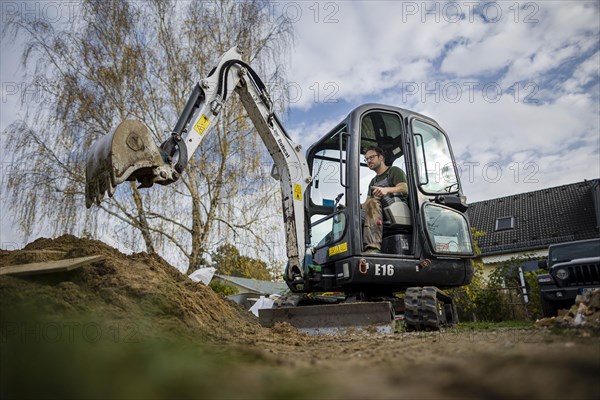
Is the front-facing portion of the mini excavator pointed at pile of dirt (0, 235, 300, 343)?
yes

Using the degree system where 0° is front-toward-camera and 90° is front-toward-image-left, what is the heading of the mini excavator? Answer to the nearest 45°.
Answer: approximately 45°

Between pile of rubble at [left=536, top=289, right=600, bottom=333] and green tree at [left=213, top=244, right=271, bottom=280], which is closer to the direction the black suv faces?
the pile of rubble

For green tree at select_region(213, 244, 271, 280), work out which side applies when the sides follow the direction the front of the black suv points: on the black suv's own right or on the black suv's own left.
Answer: on the black suv's own right

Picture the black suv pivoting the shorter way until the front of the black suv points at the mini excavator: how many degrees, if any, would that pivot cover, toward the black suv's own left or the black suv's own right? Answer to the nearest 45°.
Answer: approximately 45° to the black suv's own right

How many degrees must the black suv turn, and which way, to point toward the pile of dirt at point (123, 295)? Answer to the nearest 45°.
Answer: approximately 45° to its right

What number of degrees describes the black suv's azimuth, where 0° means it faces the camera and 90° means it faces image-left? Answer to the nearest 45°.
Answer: approximately 0°
